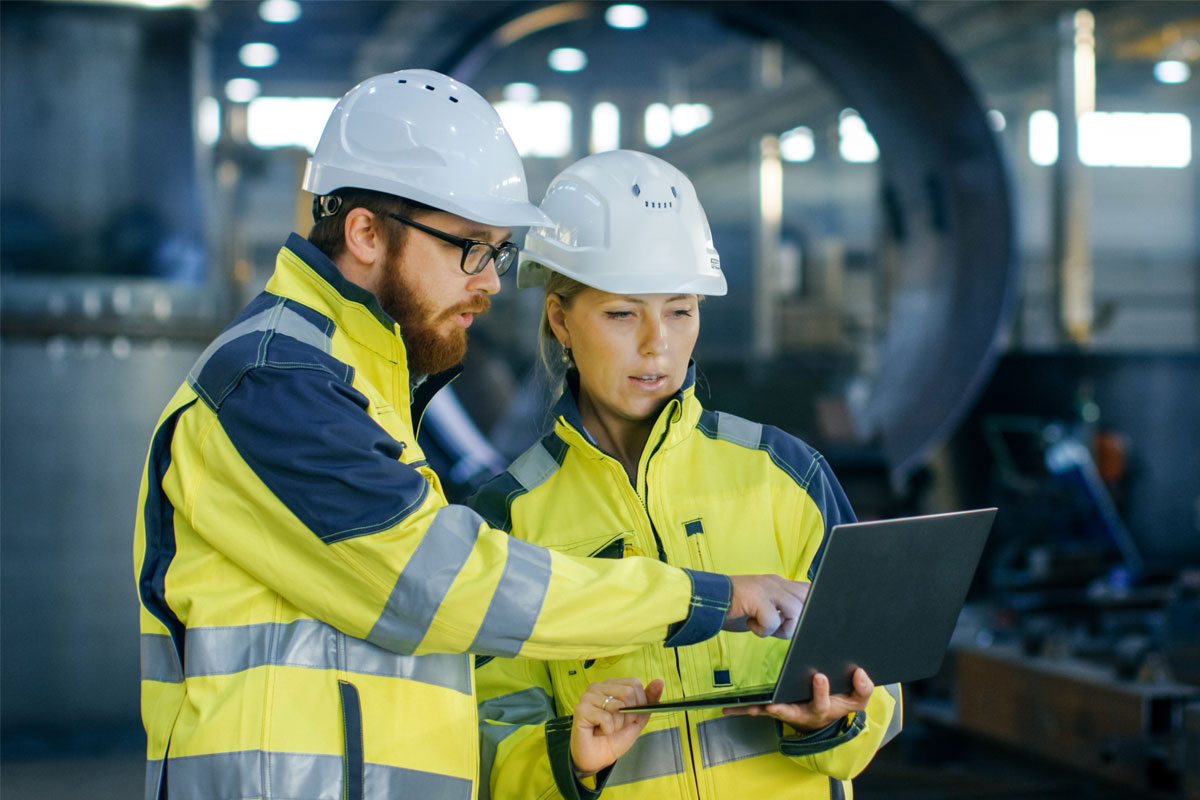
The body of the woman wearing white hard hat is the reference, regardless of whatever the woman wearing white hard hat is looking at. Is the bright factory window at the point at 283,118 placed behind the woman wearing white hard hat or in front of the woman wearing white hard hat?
behind

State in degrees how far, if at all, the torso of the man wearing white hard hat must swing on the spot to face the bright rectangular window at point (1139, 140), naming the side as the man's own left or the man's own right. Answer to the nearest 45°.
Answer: approximately 45° to the man's own left

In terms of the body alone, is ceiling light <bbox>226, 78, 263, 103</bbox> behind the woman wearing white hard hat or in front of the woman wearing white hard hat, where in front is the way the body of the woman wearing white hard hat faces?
behind

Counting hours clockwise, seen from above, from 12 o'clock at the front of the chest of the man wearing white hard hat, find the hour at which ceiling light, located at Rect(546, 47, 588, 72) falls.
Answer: The ceiling light is roughly at 9 o'clock from the man wearing white hard hat.

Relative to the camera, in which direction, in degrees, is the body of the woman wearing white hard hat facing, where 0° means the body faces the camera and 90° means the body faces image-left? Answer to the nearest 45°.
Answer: approximately 0°

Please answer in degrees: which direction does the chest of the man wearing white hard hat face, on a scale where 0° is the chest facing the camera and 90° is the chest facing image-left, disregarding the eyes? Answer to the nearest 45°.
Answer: approximately 270°

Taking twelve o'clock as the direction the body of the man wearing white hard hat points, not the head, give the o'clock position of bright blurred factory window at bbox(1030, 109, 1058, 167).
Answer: The bright blurred factory window is roughly at 10 o'clock from the man wearing white hard hat.

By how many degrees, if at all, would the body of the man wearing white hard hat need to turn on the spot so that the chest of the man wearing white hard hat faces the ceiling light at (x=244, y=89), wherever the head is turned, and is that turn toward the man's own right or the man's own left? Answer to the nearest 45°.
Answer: approximately 90° to the man's own left

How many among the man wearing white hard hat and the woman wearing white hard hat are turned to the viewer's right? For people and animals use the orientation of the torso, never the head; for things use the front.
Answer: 1

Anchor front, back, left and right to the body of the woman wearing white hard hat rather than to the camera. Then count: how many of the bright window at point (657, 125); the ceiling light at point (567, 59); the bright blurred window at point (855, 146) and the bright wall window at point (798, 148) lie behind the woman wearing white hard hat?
4

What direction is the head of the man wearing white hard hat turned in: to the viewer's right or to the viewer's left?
to the viewer's right

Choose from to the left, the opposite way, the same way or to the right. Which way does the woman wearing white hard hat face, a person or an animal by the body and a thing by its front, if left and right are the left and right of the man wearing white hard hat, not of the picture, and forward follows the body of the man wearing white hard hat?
to the right

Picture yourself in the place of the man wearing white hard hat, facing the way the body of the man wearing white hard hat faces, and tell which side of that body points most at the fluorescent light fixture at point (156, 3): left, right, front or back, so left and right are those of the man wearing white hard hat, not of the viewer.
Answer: left
